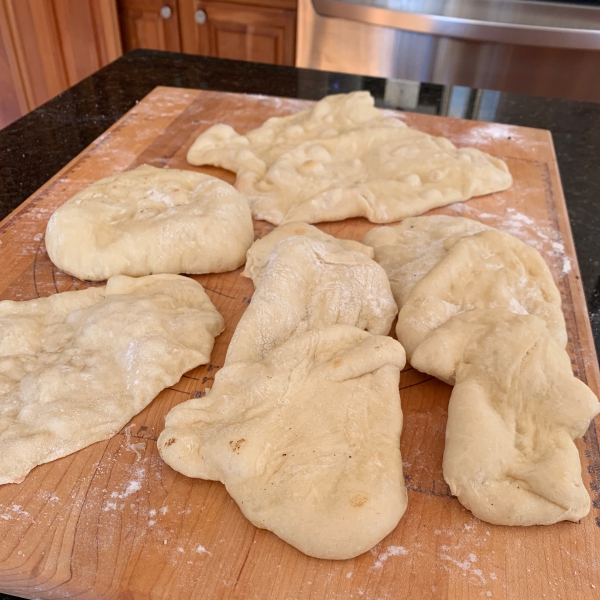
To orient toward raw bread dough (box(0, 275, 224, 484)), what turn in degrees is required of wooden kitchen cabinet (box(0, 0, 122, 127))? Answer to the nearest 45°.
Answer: approximately 45° to its right

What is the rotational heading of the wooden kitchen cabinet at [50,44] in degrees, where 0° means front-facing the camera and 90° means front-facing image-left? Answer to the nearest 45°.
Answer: approximately 315°

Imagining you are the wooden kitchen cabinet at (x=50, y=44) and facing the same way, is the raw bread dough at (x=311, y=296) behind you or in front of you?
in front

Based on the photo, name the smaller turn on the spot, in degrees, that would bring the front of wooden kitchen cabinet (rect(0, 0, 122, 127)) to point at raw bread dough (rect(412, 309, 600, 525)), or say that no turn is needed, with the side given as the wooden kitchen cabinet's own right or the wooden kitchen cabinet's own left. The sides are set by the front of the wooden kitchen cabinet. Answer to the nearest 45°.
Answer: approximately 45° to the wooden kitchen cabinet's own right

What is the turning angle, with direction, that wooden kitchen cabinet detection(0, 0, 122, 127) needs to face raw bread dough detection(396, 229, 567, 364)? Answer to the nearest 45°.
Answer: approximately 45° to its right

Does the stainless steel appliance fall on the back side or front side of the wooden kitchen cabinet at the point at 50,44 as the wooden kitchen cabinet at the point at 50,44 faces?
on the front side
